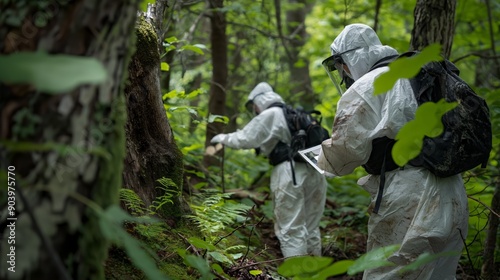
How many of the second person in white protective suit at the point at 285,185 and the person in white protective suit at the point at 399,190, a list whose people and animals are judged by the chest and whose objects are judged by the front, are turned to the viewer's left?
2

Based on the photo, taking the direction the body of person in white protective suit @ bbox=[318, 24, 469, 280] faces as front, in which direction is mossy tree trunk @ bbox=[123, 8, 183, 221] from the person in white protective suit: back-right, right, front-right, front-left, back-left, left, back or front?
front

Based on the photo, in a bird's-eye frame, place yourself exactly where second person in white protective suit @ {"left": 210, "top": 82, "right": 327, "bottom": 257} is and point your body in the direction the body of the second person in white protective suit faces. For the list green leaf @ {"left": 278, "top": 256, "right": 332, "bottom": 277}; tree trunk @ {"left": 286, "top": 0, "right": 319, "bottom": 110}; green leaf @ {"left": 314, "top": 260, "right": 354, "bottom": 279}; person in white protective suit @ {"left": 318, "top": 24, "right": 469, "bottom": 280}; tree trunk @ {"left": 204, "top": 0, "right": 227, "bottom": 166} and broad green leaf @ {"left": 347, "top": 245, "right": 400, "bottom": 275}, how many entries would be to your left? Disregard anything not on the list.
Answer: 4

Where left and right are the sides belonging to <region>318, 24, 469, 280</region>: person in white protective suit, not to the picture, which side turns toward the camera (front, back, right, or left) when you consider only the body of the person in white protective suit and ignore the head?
left

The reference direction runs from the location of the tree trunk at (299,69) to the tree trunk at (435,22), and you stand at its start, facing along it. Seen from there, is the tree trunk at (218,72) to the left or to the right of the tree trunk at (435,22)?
right

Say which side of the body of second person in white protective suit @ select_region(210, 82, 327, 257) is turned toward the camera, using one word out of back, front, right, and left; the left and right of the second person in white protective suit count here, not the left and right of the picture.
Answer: left

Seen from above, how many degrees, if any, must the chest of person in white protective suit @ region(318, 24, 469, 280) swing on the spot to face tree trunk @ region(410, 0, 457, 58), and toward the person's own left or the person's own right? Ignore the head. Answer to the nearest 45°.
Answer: approximately 90° to the person's own right

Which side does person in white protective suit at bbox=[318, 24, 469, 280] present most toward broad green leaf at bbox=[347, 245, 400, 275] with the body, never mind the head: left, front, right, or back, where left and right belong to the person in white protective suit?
left

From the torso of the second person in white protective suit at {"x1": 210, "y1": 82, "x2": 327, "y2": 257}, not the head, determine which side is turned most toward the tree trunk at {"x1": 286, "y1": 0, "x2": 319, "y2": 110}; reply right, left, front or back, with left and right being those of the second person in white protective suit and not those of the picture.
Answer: right

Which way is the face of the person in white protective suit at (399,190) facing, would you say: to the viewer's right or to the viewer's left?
to the viewer's left

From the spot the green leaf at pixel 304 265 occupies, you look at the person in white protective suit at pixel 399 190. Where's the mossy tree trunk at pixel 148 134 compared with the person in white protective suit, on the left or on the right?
left

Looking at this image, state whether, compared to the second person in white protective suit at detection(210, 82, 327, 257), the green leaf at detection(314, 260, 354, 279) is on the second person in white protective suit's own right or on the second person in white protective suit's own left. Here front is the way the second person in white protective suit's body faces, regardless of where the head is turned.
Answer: on the second person in white protective suit's own left
